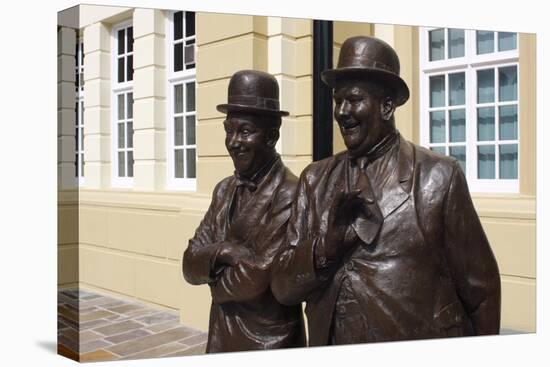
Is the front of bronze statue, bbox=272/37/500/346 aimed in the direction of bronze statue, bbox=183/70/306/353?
no

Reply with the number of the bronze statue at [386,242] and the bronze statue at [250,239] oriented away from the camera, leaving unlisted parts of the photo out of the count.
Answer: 0

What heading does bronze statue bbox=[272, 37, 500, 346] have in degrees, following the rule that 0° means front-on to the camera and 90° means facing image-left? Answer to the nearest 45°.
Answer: approximately 45°

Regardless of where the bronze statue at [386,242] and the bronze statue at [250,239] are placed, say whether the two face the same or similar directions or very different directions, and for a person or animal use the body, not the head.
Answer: same or similar directions

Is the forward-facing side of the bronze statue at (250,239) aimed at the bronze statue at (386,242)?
no
